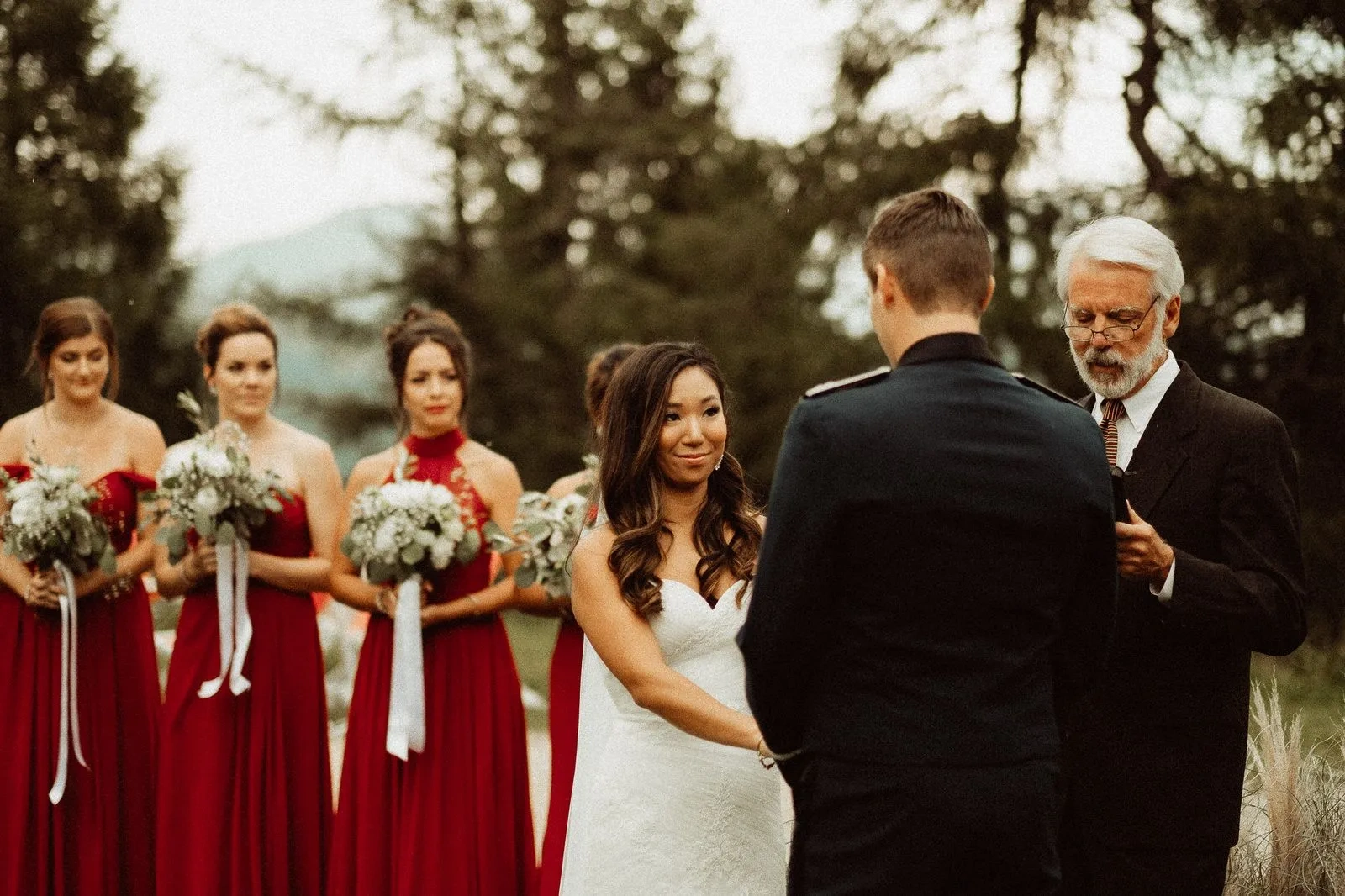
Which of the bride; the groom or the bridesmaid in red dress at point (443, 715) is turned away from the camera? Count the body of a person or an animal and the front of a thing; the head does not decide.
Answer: the groom

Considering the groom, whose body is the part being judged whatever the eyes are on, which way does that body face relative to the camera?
away from the camera

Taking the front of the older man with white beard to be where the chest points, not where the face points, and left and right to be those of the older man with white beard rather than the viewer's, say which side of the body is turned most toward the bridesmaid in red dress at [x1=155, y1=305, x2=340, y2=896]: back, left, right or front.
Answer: right

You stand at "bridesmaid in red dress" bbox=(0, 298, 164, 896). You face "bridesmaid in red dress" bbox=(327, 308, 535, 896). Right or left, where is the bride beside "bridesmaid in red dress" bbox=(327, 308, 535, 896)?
right

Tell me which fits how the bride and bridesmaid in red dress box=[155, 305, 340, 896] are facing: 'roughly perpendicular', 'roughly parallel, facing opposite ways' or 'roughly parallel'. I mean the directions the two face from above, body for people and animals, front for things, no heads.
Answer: roughly perpendicular

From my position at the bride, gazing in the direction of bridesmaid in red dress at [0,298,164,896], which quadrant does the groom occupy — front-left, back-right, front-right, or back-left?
back-left

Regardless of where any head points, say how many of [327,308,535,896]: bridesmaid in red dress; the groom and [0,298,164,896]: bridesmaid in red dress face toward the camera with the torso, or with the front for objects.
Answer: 2

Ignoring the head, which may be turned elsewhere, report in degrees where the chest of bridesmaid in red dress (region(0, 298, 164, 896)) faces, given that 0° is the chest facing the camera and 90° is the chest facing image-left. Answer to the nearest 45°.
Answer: approximately 0°

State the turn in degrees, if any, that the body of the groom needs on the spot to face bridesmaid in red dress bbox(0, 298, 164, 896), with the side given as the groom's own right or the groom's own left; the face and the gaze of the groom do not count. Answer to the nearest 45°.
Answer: approximately 45° to the groom's own left

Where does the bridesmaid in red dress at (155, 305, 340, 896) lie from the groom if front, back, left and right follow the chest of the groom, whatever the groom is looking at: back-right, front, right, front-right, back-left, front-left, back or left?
front-left

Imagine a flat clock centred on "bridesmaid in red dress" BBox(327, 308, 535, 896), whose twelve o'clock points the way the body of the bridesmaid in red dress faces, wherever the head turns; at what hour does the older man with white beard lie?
The older man with white beard is roughly at 11 o'clock from the bridesmaid in red dress.

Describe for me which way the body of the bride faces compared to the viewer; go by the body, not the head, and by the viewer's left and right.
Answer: facing the viewer and to the right of the viewer

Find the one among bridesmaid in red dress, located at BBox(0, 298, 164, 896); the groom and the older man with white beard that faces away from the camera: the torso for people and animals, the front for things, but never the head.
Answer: the groom

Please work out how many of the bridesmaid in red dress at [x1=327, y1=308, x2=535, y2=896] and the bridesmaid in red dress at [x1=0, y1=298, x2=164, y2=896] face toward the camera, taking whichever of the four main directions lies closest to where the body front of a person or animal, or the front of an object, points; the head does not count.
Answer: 2

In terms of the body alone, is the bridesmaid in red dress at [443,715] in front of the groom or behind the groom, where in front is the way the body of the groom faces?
in front

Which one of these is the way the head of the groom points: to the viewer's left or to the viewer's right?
to the viewer's left

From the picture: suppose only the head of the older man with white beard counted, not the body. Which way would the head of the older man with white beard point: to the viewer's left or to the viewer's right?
to the viewer's left
